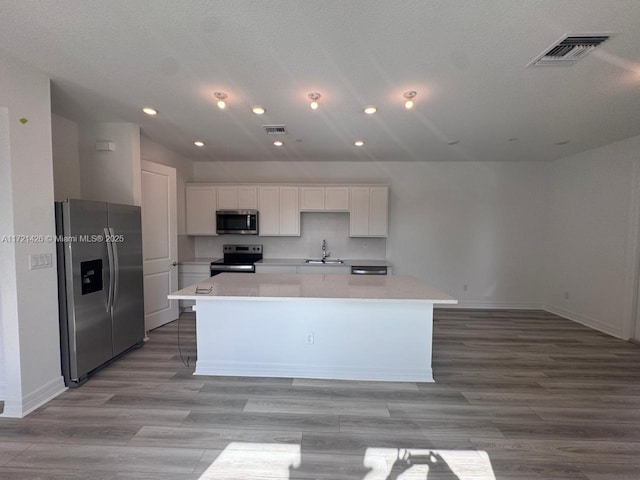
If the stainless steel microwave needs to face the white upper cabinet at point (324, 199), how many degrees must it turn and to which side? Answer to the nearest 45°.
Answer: approximately 90° to its left

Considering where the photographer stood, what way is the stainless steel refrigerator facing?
facing the viewer and to the right of the viewer

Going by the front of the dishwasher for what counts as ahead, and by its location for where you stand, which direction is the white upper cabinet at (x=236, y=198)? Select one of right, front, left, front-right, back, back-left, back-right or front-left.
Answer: right

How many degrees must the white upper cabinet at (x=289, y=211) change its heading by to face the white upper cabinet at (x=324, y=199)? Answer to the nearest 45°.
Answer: approximately 90° to its left

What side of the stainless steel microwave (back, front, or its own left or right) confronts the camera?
front

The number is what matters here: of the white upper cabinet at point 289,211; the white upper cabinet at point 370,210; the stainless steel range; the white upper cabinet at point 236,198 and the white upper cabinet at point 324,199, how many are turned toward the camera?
5

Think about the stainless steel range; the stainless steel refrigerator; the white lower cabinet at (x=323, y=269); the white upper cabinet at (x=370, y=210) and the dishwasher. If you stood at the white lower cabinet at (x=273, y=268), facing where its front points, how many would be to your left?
3

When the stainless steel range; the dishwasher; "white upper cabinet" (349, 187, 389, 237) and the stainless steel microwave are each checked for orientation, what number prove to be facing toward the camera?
4

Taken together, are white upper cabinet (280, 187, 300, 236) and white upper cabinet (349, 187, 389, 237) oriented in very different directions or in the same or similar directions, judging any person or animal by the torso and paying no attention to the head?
same or similar directions

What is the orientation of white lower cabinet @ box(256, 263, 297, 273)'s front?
toward the camera

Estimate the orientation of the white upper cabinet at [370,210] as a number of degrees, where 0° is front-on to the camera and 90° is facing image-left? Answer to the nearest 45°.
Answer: approximately 0°

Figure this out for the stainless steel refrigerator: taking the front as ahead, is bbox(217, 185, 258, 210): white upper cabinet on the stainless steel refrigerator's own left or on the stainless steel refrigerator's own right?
on the stainless steel refrigerator's own left

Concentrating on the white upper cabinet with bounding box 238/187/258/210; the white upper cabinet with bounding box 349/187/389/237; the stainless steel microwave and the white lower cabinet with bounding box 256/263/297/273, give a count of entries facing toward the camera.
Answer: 4

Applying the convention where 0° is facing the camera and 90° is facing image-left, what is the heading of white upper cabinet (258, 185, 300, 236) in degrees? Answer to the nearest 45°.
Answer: approximately 0°

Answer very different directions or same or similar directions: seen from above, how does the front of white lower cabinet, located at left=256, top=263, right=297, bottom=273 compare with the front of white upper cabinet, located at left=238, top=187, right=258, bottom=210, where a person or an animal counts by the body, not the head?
same or similar directions

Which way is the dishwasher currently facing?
toward the camera

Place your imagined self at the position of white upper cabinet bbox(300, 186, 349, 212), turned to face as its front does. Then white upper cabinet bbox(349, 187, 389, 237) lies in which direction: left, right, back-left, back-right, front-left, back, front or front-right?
left
